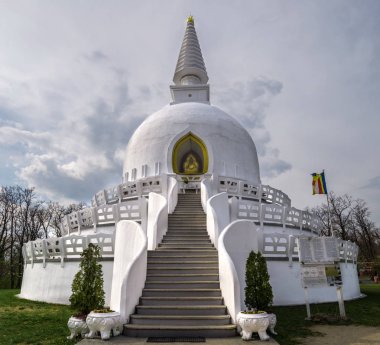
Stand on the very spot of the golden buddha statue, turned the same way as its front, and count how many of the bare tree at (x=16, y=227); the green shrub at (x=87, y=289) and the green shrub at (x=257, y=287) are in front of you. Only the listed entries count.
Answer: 2

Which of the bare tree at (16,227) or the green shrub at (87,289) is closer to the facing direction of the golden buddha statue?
the green shrub

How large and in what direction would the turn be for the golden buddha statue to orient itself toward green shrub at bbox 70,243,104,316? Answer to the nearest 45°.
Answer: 0° — it already faces it

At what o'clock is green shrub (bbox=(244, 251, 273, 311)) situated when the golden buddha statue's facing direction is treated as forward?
The green shrub is roughly at 12 o'clock from the golden buddha statue.

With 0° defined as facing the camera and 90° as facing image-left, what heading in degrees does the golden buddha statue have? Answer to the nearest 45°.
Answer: approximately 0°

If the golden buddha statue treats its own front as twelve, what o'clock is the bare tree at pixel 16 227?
The bare tree is roughly at 4 o'clock from the golden buddha statue.

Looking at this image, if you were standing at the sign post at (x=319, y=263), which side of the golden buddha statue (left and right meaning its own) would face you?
front
